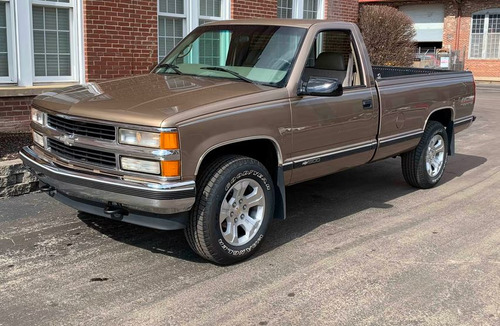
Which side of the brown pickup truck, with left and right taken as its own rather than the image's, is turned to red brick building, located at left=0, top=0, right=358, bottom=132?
right

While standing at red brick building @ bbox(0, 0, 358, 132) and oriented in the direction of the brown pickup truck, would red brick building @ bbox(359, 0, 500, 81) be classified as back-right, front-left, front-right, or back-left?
back-left

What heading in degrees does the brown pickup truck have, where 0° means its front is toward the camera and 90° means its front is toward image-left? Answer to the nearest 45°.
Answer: approximately 45°

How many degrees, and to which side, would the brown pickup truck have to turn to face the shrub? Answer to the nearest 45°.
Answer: approximately 135° to its right

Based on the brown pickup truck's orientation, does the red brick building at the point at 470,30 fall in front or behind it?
behind
